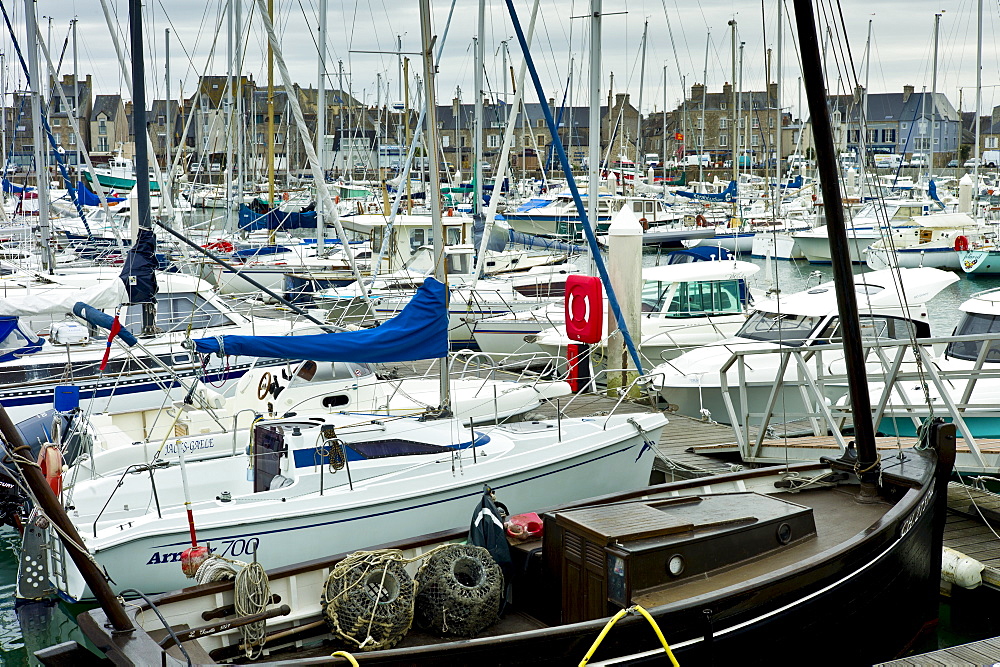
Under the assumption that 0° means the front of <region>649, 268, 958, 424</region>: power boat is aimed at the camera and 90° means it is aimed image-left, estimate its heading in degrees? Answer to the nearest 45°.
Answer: approximately 45°

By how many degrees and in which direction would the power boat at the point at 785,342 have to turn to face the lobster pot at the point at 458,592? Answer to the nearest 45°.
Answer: approximately 45° to its left

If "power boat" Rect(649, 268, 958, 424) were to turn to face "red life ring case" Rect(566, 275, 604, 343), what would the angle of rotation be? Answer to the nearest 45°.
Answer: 0° — it already faces it

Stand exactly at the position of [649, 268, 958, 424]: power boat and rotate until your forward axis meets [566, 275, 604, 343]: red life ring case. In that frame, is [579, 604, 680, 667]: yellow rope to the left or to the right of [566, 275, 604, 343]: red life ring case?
left

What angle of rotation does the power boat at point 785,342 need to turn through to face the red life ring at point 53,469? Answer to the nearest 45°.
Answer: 0° — it already faces it

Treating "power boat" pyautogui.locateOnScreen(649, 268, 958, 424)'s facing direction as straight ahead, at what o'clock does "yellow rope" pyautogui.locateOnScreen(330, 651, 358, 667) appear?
The yellow rope is roughly at 11 o'clock from the power boat.

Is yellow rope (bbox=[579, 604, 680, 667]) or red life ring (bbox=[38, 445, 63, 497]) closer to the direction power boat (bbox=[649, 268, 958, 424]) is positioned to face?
the red life ring

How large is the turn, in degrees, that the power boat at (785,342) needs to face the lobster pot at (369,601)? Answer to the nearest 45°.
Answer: approximately 45° to its left

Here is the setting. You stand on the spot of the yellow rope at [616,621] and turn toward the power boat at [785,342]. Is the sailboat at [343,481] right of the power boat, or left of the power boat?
left

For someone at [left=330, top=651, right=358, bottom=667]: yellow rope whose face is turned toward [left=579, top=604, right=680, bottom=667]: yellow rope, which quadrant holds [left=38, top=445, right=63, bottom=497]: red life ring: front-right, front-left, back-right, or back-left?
back-left
